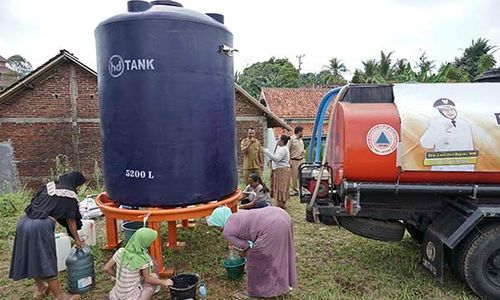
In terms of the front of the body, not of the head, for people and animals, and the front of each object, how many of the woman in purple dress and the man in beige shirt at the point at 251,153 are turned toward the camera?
1

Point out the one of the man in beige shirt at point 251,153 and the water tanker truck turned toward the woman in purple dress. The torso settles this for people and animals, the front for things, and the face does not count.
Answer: the man in beige shirt

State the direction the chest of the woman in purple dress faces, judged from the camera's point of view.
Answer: to the viewer's left

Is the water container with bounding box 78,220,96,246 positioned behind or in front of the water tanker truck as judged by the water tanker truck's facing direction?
behind

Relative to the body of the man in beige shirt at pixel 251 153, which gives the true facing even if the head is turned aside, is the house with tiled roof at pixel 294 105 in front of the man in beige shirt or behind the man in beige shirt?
behind

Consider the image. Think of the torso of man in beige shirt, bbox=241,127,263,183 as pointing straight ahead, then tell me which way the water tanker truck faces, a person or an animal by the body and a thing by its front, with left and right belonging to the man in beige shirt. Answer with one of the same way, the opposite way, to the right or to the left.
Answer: to the left

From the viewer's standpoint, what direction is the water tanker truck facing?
to the viewer's right

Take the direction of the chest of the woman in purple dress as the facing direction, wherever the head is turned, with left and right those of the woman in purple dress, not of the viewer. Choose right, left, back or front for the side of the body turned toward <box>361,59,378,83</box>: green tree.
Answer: right

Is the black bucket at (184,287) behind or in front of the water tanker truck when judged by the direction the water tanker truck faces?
behind

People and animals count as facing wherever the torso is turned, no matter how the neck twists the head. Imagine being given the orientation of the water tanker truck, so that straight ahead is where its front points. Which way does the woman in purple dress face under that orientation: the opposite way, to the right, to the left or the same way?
the opposite way

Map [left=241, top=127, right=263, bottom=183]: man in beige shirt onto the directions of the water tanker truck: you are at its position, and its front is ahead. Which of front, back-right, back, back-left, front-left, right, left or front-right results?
back-left
